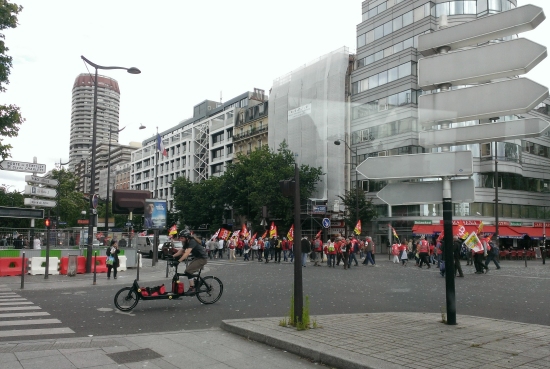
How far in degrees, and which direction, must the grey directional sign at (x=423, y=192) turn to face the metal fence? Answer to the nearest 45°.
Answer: approximately 45° to its left
